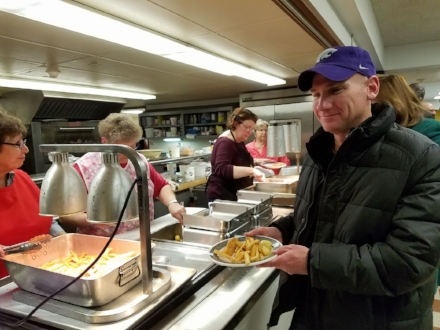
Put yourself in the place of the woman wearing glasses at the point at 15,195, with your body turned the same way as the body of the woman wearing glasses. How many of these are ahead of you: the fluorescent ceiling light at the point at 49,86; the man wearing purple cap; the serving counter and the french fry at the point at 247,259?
3

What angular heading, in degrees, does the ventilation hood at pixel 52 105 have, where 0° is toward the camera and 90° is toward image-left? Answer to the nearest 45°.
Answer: approximately 315°

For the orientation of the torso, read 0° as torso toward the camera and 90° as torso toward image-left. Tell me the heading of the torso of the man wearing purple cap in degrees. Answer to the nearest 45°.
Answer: approximately 45°

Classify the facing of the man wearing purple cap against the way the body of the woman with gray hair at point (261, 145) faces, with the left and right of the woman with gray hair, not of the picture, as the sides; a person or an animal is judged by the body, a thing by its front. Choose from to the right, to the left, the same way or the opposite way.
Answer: to the right

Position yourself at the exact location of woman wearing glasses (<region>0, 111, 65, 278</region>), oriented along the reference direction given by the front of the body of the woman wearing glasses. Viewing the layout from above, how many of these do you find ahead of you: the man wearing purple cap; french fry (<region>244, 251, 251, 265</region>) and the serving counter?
3

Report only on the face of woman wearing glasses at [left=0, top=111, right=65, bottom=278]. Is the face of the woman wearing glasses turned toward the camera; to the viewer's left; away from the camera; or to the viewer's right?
to the viewer's right
